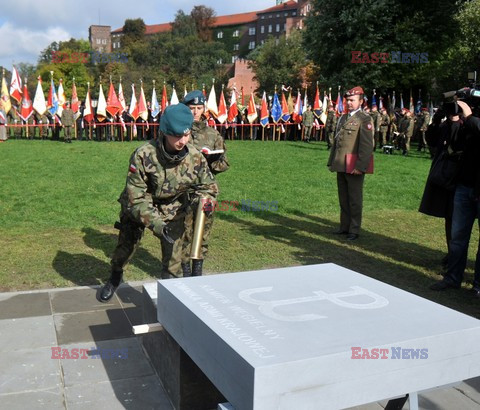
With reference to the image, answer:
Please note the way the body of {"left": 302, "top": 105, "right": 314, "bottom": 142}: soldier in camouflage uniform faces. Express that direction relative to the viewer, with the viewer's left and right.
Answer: facing the viewer

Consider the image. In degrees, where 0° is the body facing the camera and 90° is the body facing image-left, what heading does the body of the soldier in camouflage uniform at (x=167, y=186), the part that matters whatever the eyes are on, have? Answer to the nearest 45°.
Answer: approximately 315°

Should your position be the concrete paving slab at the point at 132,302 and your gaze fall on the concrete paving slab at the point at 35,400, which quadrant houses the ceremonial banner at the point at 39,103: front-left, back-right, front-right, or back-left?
back-right

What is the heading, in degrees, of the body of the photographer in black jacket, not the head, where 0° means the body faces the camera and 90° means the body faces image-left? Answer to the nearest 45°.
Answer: approximately 90°

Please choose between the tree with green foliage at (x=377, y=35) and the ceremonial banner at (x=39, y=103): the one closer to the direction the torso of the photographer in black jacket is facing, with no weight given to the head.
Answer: the ceremonial banner

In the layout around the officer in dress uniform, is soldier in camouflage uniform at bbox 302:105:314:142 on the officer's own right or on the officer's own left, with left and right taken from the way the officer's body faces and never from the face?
on the officer's own right

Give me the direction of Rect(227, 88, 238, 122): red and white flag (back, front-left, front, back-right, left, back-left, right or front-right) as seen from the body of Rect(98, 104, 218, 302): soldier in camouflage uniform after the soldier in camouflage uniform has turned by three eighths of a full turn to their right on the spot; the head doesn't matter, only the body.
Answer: right

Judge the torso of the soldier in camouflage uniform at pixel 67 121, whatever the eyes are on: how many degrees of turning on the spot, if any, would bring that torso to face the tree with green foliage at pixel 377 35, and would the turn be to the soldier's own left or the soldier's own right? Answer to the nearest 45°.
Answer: approximately 90° to the soldier's own left

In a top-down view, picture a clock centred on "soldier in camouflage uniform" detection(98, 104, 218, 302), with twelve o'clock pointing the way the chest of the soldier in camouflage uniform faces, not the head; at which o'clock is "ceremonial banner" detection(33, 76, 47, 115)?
The ceremonial banner is roughly at 7 o'clock from the soldier in camouflage uniform.

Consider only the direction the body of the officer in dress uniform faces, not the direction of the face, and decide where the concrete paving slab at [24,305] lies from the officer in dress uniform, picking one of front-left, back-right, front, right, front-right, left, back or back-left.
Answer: front

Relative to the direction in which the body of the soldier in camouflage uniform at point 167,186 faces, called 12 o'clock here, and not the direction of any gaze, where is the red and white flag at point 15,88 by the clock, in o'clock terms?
The red and white flag is roughly at 7 o'clock from the soldier in camouflage uniform.

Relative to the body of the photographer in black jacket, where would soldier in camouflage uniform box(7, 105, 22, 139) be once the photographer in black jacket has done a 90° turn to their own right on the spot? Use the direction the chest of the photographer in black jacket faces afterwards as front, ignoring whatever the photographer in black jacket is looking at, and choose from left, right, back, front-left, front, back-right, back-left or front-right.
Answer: front-left

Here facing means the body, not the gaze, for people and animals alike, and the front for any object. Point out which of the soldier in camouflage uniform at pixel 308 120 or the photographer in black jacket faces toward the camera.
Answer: the soldier in camouflage uniform

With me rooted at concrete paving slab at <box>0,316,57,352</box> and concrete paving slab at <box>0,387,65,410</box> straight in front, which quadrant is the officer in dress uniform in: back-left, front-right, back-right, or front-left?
back-left

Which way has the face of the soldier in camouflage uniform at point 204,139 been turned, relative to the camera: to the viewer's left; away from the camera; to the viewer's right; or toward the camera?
toward the camera

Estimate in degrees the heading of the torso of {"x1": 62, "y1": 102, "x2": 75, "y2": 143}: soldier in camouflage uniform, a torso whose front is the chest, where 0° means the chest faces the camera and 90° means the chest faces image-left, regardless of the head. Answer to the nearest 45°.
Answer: approximately 0°

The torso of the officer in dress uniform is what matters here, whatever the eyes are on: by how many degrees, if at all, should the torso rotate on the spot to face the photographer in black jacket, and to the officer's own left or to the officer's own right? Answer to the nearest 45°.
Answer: approximately 90° to the officer's own left
